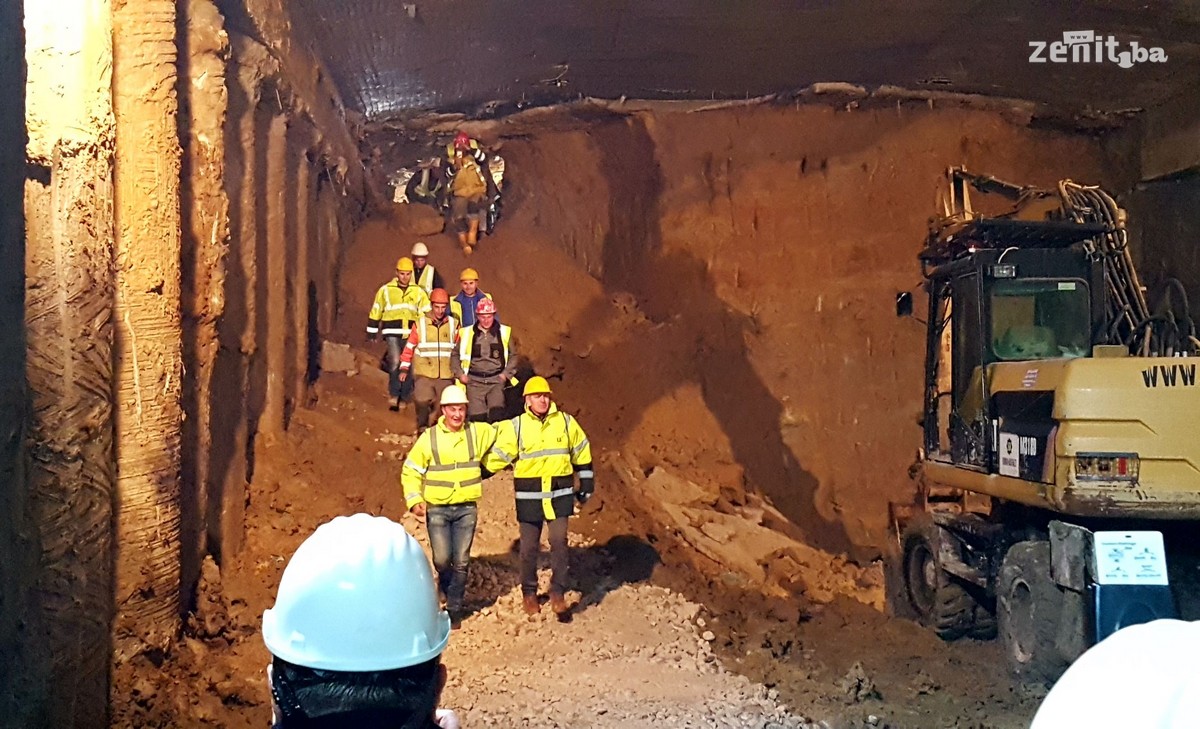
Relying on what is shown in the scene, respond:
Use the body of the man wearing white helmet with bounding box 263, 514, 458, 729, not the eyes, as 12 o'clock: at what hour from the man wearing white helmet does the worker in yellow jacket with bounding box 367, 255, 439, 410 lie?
The worker in yellow jacket is roughly at 12 o'clock from the man wearing white helmet.

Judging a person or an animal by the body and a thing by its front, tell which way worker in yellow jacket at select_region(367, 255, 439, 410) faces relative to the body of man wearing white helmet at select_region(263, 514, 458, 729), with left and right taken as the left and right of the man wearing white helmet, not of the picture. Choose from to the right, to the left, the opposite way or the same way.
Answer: the opposite way

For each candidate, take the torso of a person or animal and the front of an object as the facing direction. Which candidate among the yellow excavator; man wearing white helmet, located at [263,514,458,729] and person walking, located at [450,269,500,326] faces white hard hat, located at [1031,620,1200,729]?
the person walking

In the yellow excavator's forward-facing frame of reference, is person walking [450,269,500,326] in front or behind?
in front

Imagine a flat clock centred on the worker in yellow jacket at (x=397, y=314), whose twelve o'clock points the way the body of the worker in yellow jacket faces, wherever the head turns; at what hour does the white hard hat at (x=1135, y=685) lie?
The white hard hat is roughly at 12 o'clock from the worker in yellow jacket.

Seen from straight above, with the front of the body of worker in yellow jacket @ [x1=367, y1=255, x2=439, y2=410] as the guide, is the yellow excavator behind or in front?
in front

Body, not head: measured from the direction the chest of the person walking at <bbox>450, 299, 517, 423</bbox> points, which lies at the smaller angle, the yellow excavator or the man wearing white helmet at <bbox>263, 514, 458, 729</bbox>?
the man wearing white helmet

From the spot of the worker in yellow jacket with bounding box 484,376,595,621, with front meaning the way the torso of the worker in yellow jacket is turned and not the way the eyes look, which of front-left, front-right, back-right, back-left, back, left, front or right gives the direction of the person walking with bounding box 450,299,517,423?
back

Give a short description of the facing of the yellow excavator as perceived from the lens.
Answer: facing away from the viewer and to the left of the viewer
